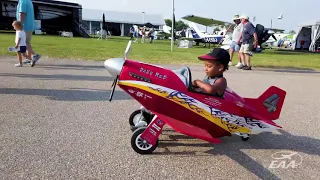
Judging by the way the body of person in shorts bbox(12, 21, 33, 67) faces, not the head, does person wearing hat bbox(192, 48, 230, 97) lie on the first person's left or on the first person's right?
on the first person's left

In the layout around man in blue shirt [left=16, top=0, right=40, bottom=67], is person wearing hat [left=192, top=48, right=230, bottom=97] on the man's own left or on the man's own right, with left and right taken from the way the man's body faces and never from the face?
on the man's own left

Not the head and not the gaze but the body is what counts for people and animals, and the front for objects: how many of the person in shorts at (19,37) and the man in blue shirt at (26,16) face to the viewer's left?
2

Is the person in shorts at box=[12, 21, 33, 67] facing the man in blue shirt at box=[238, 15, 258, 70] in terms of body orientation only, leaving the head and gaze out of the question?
no

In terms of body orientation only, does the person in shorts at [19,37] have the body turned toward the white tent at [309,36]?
no

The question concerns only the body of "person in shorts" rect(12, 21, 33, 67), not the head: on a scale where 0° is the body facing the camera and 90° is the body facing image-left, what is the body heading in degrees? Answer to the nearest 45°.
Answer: approximately 90°

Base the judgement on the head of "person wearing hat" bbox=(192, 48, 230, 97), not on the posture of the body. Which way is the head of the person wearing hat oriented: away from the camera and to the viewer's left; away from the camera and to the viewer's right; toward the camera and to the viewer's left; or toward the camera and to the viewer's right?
toward the camera and to the viewer's left

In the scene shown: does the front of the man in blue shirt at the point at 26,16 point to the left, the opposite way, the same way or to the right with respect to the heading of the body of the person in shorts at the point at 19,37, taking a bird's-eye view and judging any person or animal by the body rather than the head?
the same way

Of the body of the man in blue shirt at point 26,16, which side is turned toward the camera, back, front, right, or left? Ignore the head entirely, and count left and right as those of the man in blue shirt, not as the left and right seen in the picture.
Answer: left
